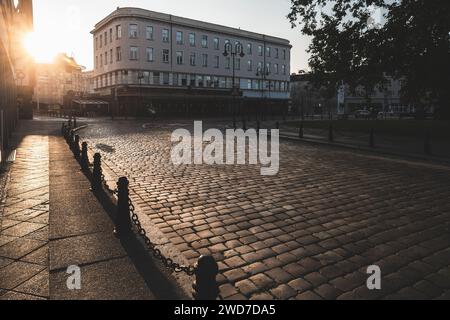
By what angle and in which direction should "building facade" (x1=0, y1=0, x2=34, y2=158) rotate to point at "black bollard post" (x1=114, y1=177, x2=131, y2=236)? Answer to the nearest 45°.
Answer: approximately 90° to its right

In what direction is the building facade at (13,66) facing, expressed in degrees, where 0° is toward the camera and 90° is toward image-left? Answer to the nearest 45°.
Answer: approximately 270°

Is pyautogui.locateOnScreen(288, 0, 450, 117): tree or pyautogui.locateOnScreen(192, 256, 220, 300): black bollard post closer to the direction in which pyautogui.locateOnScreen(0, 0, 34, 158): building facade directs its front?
the tree

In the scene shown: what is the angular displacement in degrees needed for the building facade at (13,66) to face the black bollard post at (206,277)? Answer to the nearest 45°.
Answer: approximately 90° to its right

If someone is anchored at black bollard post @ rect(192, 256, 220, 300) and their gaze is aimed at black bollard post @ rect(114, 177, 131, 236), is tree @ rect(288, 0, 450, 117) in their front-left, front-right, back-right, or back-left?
front-right
